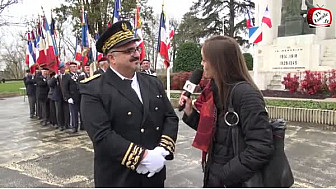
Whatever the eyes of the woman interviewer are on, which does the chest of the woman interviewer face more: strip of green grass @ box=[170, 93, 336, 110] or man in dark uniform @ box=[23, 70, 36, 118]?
the man in dark uniform

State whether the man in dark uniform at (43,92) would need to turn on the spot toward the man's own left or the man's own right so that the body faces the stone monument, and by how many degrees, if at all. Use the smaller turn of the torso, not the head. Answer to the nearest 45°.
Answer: approximately 45° to the man's own left

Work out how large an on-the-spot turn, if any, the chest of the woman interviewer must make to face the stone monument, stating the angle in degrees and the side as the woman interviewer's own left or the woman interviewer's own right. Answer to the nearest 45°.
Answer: approximately 90° to the woman interviewer's own right

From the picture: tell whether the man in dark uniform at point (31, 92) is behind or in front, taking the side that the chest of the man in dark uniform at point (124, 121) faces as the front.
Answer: behind

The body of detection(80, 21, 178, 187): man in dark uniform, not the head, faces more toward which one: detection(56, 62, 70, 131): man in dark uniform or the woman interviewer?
the woman interviewer

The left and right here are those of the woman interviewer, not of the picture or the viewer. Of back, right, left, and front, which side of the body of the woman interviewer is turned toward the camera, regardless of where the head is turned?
left

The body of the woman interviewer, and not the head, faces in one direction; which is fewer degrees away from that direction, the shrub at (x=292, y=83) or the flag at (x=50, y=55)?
the flag

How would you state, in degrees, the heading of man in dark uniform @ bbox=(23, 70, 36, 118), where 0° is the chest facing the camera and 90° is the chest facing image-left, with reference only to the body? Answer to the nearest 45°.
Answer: approximately 315°

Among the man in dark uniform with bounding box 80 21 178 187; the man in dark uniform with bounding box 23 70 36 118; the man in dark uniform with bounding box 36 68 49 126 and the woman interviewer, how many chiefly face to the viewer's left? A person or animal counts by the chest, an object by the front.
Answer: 1

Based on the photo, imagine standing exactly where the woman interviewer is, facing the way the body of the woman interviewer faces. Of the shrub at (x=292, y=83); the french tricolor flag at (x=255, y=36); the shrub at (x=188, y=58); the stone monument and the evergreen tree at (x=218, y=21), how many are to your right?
5

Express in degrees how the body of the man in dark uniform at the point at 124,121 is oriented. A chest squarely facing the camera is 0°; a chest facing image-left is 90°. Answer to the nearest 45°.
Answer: approximately 315°

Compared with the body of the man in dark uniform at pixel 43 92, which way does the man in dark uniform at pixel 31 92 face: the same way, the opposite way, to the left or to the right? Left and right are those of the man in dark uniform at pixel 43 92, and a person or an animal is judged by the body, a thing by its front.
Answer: the same way

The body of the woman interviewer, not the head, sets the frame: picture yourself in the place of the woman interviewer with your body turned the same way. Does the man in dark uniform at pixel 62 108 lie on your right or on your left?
on your right

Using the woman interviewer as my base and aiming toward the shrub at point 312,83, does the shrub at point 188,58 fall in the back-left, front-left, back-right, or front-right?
front-left

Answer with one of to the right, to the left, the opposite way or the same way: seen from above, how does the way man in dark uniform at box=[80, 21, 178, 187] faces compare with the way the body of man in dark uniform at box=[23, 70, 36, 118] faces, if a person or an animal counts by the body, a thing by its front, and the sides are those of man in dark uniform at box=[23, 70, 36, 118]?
the same way

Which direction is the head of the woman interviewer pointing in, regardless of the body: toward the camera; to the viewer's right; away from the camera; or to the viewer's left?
to the viewer's left
